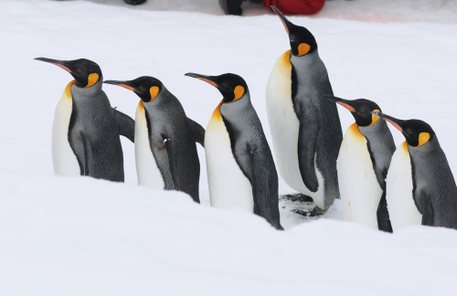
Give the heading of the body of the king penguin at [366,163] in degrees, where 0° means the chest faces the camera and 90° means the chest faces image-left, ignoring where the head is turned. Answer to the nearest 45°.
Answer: approximately 45°

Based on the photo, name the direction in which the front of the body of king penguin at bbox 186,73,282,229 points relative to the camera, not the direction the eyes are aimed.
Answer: to the viewer's left

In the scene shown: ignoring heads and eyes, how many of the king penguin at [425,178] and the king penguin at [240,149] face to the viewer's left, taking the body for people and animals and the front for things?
2

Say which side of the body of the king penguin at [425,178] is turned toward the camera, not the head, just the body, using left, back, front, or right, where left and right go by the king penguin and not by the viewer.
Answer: left

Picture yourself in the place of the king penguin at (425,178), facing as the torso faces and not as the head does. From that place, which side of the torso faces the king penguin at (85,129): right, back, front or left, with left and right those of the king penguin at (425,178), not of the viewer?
front

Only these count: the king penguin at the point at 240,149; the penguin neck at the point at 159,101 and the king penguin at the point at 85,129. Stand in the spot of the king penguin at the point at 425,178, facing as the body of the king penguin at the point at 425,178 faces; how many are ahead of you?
3

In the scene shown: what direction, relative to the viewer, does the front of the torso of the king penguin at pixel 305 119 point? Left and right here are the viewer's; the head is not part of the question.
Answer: facing to the left of the viewer

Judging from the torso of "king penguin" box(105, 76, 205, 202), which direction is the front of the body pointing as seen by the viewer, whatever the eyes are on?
to the viewer's left
